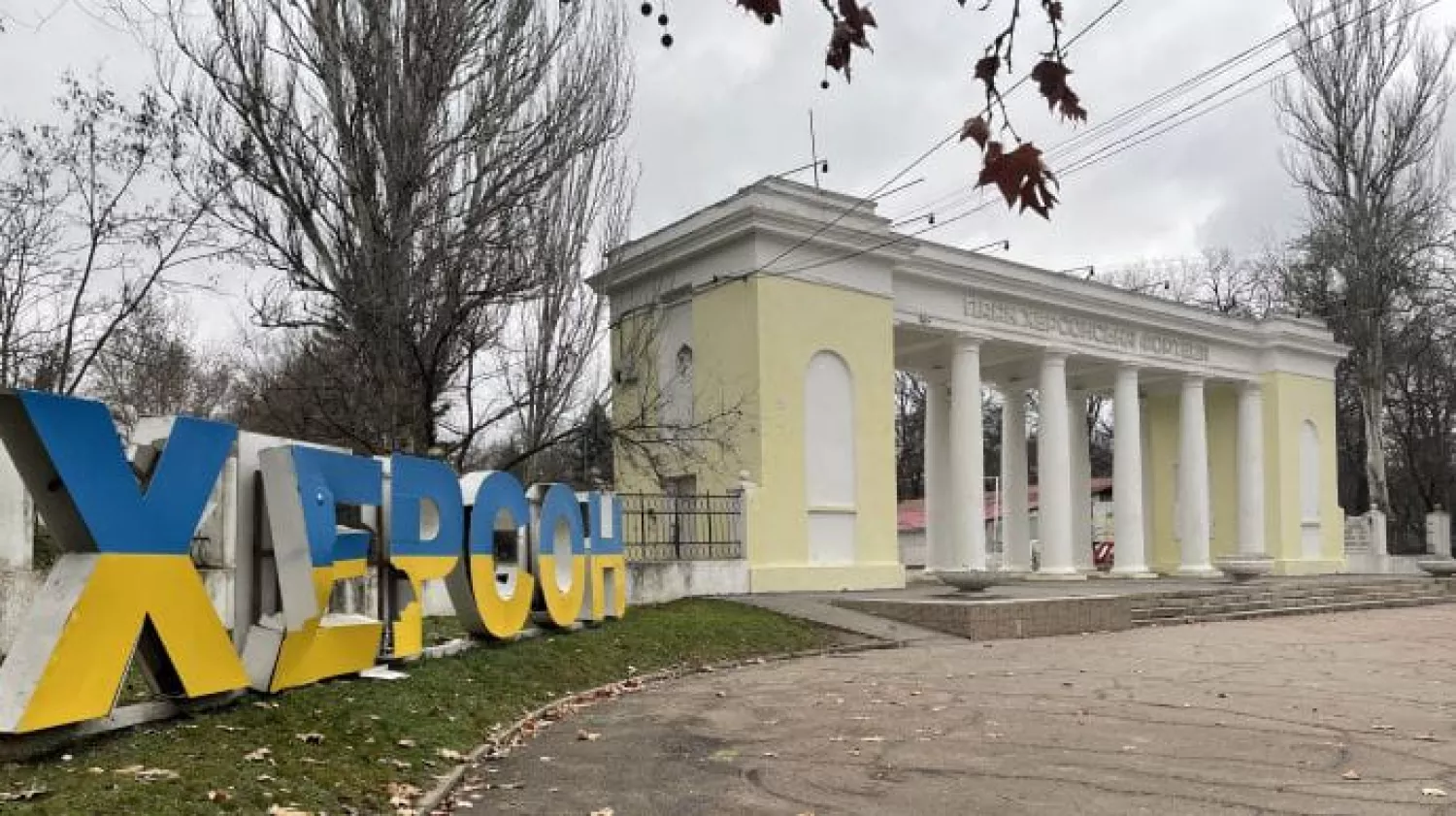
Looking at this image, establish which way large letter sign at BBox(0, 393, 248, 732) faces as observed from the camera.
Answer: facing the viewer and to the right of the viewer

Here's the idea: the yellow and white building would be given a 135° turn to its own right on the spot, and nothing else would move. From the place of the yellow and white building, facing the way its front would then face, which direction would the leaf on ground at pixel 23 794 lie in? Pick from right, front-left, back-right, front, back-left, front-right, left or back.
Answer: left

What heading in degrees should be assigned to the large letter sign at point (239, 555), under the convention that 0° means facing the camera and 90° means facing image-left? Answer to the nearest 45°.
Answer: approximately 315°

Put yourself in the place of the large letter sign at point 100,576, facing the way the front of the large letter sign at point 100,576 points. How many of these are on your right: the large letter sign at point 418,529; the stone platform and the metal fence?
0

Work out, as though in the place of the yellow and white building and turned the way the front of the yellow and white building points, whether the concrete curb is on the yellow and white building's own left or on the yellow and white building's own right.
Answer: on the yellow and white building's own right

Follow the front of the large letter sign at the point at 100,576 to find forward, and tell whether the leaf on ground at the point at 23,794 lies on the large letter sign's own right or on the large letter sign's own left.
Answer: on the large letter sign's own right

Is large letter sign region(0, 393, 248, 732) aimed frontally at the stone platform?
no

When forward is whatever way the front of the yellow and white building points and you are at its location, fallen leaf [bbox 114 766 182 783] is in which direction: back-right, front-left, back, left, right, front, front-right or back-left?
front-right

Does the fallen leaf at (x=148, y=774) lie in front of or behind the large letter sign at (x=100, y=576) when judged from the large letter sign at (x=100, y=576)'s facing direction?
in front

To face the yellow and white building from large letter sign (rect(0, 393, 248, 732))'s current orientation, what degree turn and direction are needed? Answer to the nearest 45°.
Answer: approximately 90° to its left

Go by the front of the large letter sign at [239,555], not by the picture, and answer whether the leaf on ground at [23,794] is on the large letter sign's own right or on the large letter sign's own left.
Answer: on the large letter sign's own right

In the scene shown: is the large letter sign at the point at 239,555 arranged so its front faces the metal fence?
no

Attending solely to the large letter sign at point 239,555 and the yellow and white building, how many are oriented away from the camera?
0

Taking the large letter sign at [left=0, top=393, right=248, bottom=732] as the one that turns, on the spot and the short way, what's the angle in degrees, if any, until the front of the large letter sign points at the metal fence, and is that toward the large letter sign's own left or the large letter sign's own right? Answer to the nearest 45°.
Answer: approximately 90° to the large letter sign's own left

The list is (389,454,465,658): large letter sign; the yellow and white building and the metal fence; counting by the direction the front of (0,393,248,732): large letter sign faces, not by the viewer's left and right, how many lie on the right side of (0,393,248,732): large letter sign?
0

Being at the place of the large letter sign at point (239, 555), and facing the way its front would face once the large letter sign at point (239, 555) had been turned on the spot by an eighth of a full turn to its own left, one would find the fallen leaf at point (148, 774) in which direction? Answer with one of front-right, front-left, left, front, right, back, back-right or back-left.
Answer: right
